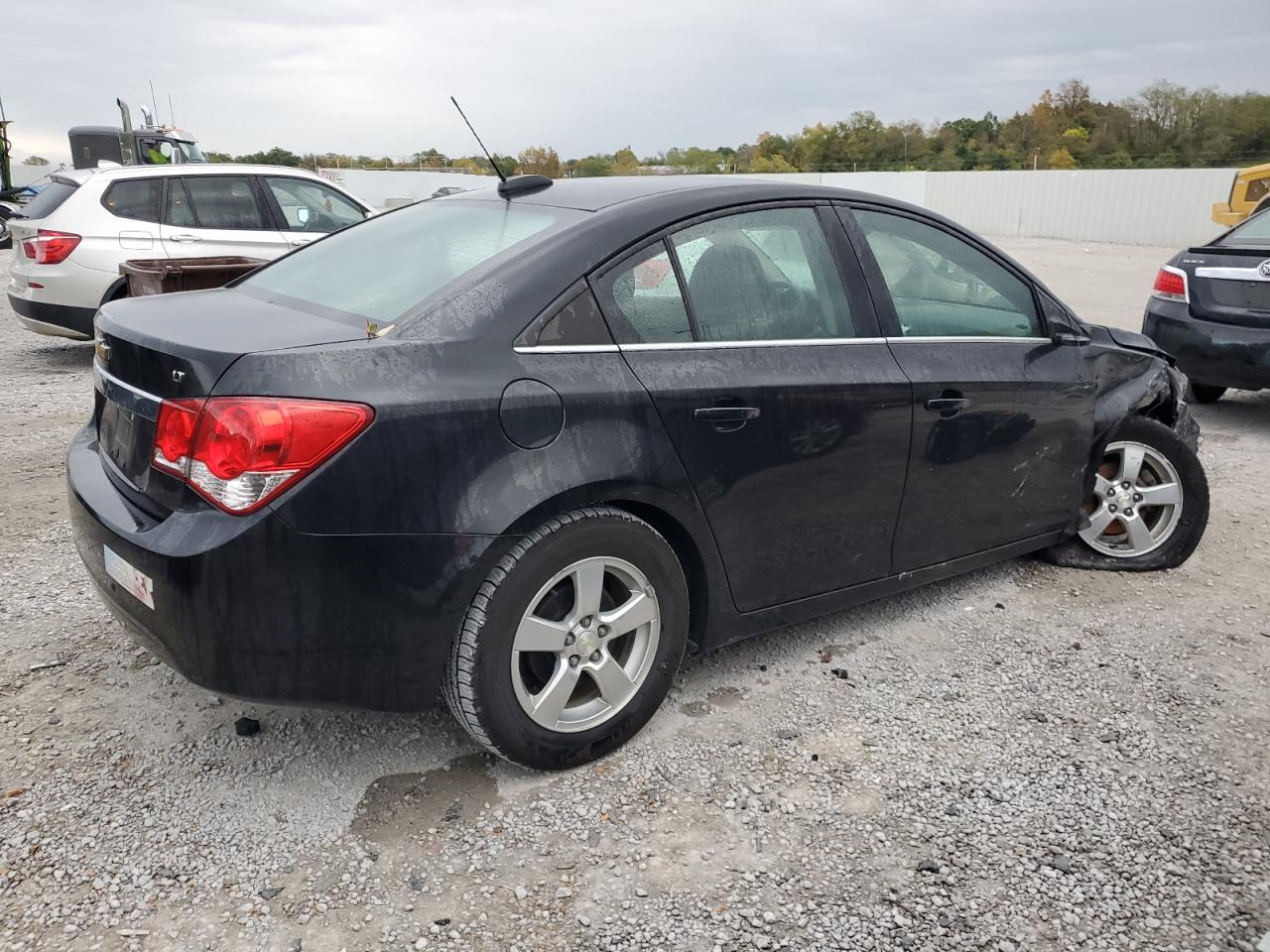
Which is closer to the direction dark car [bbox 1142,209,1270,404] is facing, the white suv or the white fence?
the white fence

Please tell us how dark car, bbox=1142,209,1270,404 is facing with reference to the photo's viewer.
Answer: facing away from the viewer and to the right of the viewer

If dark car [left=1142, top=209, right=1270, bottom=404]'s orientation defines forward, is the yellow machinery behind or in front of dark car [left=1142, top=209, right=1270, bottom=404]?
in front

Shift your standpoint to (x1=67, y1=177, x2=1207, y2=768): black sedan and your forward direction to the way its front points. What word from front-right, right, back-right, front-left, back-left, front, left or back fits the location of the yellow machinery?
front

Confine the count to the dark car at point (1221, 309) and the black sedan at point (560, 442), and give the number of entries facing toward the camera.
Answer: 0

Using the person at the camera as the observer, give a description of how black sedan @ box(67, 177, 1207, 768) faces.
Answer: facing away from the viewer and to the right of the viewer

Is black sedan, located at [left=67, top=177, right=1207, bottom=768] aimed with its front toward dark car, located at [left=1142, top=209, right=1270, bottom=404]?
yes

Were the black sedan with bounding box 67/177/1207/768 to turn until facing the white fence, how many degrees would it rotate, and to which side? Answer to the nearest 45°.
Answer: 0° — it already faces it
